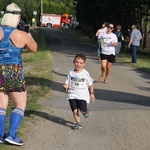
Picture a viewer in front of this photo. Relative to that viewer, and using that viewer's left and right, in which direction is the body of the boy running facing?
facing the viewer
